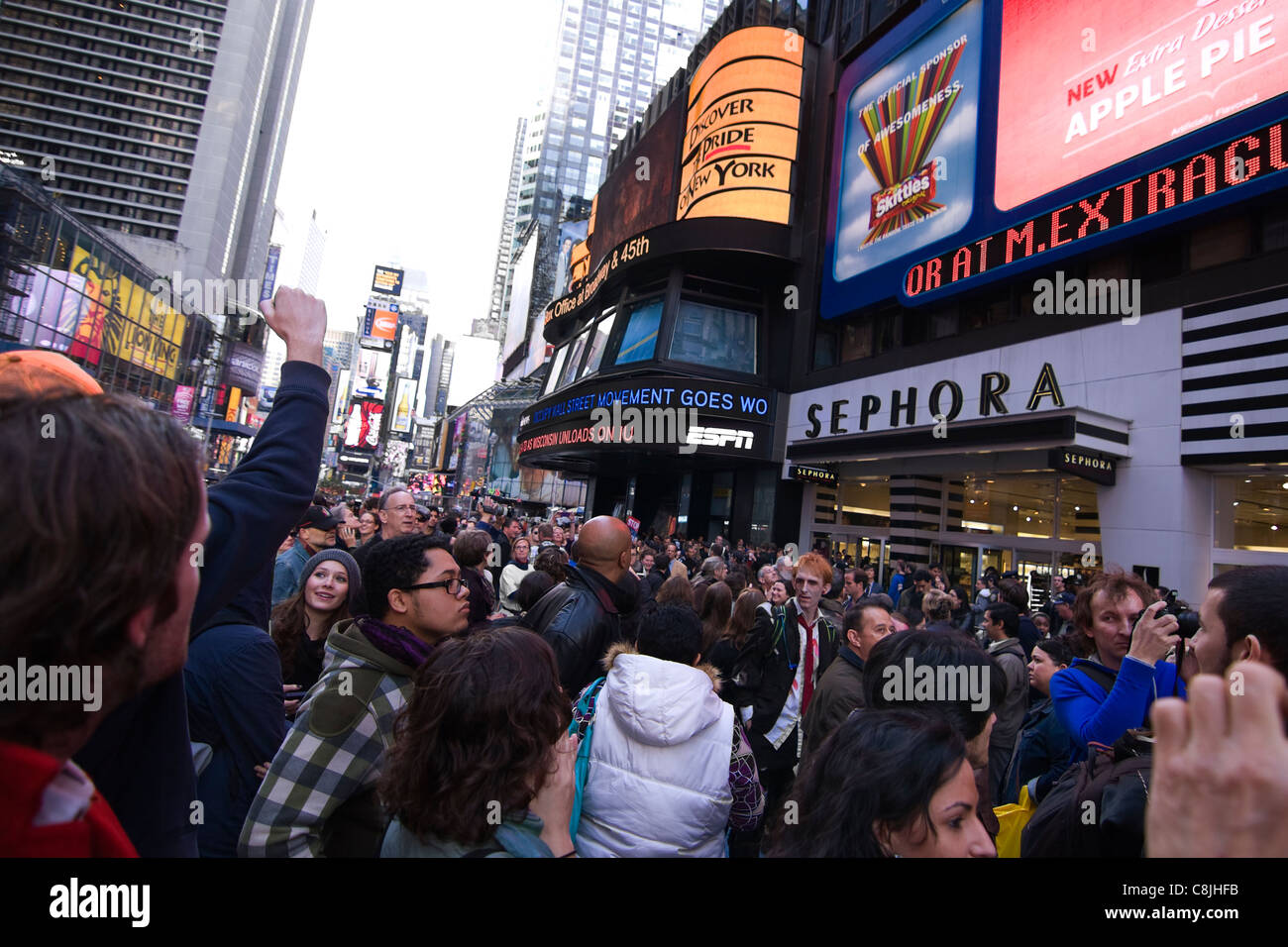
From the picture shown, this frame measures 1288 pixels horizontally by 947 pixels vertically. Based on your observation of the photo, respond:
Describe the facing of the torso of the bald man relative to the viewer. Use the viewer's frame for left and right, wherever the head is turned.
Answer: facing away from the viewer and to the right of the viewer

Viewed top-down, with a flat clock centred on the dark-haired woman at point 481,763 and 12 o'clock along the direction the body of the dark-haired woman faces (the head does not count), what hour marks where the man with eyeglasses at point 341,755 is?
The man with eyeglasses is roughly at 9 o'clock from the dark-haired woman.

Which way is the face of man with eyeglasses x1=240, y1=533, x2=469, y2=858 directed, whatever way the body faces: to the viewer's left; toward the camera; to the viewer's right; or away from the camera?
to the viewer's right

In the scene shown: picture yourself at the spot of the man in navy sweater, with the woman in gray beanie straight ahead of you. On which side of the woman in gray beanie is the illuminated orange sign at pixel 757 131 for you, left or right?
right

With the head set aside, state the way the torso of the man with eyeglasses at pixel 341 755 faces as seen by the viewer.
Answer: to the viewer's right

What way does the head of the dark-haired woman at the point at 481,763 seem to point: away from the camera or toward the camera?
away from the camera

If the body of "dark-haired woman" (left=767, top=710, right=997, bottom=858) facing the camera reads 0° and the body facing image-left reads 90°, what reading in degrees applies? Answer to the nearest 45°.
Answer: approximately 270°

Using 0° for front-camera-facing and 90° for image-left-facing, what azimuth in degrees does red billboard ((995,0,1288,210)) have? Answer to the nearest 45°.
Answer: approximately 45°

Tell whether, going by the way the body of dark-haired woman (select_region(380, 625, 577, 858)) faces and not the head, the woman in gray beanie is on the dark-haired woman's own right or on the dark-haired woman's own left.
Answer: on the dark-haired woman's own left

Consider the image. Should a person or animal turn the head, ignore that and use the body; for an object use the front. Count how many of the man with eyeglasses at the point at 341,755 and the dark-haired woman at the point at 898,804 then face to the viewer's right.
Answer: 2

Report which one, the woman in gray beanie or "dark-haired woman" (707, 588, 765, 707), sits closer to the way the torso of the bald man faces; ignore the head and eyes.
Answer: the dark-haired woman

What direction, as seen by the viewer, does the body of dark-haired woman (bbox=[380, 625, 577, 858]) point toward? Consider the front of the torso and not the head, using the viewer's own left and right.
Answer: facing away from the viewer and to the right of the viewer
